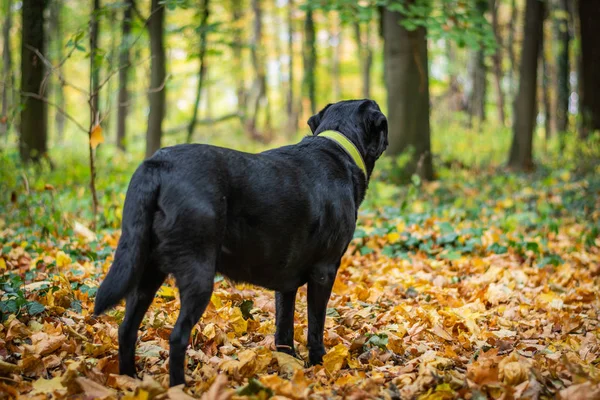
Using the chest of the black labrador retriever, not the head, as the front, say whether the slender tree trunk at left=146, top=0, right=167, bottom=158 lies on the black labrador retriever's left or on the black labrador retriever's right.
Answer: on the black labrador retriever's left

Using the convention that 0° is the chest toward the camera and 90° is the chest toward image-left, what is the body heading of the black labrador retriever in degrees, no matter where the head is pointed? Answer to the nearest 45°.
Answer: approximately 225°

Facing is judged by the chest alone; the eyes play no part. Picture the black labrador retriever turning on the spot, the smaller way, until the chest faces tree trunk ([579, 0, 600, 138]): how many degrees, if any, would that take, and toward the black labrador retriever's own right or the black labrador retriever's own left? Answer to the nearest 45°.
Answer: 0° — it already faces it

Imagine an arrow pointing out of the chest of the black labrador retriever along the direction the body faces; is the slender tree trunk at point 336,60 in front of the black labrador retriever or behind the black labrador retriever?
in front

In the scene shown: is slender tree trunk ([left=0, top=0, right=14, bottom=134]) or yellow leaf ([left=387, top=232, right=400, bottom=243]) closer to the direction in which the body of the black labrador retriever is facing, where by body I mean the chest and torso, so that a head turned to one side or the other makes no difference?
the yellow leaf

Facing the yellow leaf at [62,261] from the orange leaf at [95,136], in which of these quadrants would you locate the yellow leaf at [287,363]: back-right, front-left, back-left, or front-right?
front-left

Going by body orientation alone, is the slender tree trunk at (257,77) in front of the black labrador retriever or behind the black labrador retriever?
in front

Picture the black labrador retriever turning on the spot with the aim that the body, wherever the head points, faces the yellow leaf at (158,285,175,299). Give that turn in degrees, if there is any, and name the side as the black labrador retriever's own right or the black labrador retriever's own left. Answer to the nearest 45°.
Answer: approximately 45° to the black labrador retriever's own left

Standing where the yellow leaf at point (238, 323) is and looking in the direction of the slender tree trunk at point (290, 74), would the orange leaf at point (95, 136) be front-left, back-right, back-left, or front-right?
front-left

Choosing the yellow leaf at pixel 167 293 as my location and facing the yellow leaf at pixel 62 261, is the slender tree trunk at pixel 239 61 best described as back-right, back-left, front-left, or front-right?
front-right
